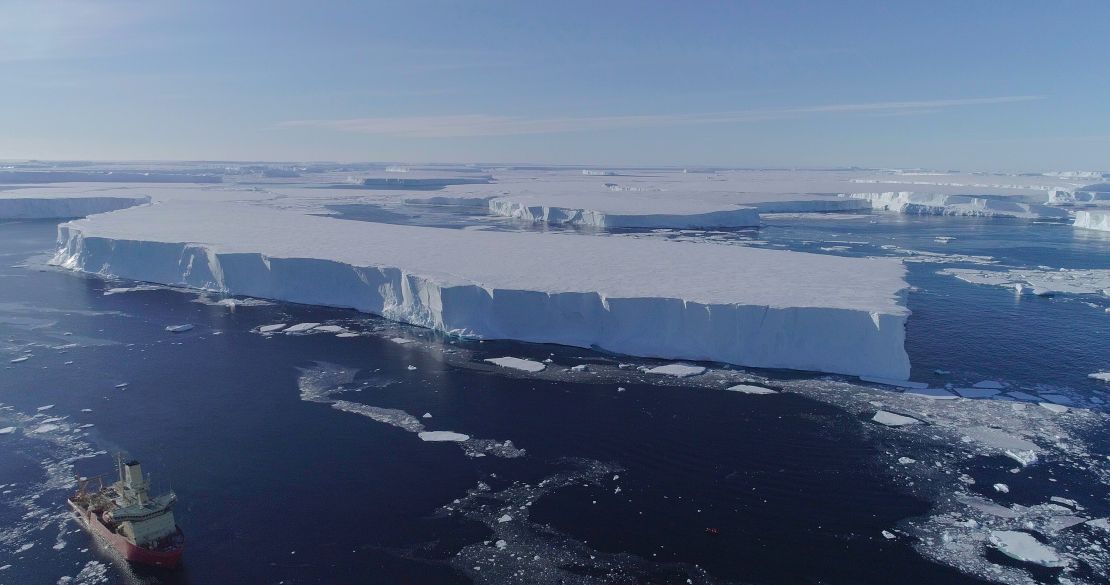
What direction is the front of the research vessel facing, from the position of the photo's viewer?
facing the viewer and to the right of the viewer

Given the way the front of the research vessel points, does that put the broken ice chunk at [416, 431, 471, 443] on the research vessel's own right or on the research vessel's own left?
on the research vessel's own left

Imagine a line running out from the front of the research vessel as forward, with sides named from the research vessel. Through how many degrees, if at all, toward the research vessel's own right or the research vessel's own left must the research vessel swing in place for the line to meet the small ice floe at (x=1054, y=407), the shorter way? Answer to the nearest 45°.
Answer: approximately 45° to the research vessel's own left

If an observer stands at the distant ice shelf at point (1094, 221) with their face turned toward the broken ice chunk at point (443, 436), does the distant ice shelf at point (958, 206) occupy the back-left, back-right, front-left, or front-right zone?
back-right

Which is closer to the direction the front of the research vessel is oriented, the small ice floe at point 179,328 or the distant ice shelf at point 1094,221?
the distant ice shelf

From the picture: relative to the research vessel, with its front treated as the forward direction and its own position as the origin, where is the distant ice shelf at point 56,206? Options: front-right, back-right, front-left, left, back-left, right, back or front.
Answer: back-left

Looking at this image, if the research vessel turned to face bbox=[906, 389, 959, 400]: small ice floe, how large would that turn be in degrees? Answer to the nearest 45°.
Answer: approximately 45° to its left

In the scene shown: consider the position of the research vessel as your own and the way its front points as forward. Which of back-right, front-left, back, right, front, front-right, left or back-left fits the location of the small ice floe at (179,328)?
back-left

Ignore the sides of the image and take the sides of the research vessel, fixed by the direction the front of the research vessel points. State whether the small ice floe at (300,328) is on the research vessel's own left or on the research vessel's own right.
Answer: on the research vessel's own left

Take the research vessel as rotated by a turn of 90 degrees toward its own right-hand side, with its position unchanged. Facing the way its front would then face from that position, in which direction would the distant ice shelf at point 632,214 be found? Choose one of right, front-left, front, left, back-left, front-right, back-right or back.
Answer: back

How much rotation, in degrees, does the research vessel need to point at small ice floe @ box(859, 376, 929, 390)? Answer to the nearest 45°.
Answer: approximately 45° to its left

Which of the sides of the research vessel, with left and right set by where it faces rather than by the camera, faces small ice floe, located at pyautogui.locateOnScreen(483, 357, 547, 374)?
left
